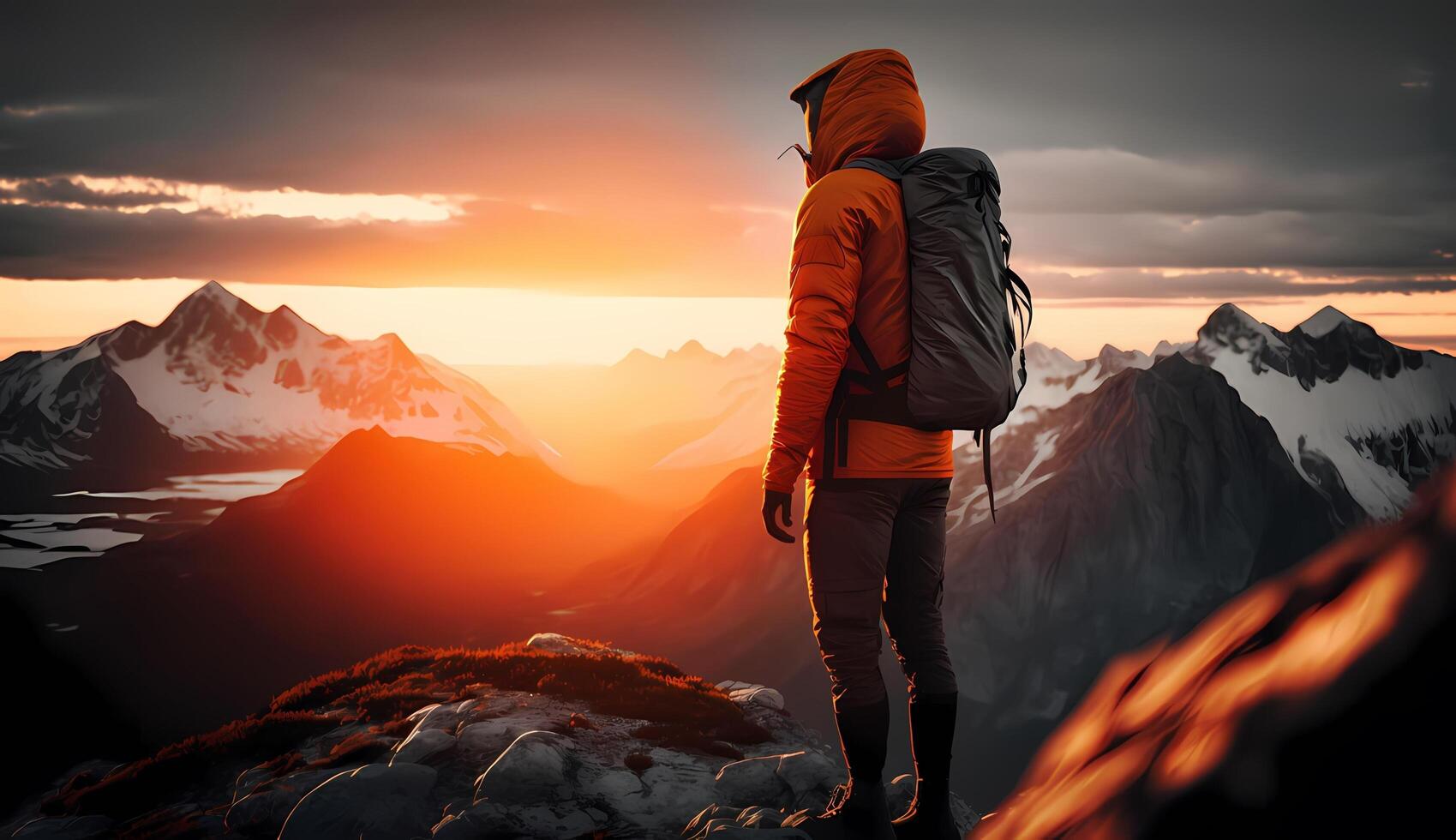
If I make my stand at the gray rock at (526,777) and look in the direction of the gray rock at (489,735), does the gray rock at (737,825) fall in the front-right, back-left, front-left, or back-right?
back-right

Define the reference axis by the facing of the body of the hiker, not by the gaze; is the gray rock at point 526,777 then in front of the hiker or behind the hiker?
in front

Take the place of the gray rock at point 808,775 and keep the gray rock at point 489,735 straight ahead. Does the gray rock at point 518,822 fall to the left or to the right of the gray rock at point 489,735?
left

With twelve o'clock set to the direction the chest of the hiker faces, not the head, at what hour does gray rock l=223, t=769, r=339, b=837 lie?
The gray rock is roughly at 11 o'clock from the hiker.

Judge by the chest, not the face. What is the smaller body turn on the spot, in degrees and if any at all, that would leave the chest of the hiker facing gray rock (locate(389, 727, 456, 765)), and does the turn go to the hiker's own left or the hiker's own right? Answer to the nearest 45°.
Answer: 0° — they already face it

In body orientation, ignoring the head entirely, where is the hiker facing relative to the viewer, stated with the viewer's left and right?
facing away from the viewer and to the left of the viewer
